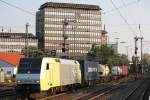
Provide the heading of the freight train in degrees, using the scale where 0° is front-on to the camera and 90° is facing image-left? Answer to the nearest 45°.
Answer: approximately 45°
